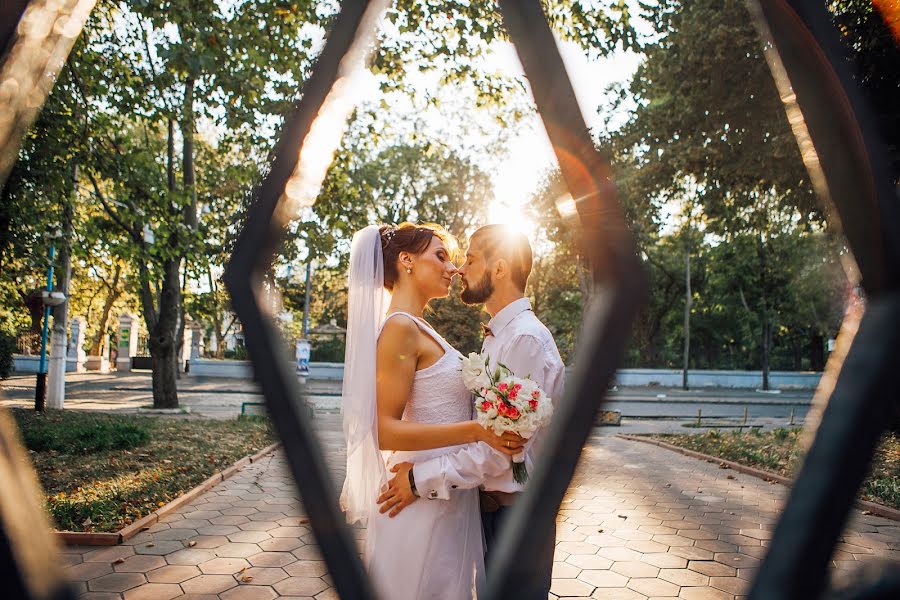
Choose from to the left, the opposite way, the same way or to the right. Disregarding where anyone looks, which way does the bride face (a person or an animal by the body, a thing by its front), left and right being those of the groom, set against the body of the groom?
the opposite way

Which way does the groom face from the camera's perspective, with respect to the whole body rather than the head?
to the viewer's left

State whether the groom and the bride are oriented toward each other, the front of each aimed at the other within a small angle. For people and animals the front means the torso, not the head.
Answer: yes

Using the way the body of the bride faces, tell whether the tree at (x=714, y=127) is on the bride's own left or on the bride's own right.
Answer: on the bride's own left

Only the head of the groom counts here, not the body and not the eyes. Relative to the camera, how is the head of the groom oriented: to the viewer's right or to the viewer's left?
to the viewer's left

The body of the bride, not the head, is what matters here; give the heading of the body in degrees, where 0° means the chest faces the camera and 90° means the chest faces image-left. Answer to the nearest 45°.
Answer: approximately 270°

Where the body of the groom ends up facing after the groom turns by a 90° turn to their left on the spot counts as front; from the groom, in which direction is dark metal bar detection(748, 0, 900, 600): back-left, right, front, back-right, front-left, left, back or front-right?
front

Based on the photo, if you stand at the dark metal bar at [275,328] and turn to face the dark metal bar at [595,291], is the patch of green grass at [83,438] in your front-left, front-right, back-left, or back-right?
back-left

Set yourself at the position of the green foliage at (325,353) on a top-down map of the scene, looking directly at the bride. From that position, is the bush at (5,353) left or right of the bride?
right
